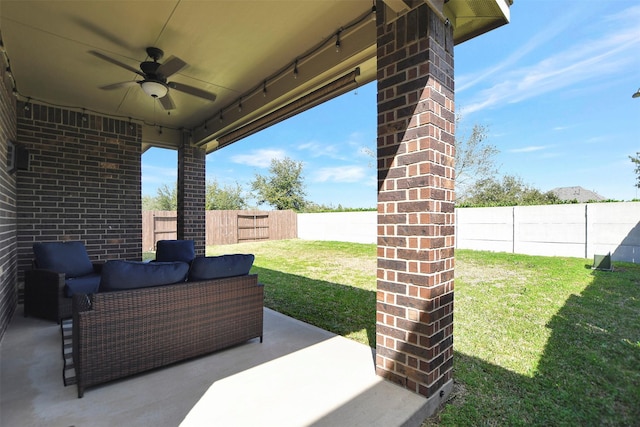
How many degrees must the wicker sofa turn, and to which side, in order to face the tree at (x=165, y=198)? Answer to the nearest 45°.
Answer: approximately 45° to its right

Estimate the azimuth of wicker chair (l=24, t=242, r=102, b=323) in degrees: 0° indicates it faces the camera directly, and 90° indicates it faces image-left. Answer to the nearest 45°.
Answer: approximately 315°

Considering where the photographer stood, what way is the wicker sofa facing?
facing away from the viewer and to the left of the viewer

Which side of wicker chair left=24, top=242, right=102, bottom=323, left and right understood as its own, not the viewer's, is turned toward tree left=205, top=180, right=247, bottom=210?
left

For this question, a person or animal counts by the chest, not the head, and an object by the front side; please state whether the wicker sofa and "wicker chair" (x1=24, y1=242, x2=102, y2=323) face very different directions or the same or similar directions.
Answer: very different directions

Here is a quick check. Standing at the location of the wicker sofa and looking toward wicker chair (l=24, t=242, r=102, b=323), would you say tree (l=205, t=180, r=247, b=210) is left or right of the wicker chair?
right

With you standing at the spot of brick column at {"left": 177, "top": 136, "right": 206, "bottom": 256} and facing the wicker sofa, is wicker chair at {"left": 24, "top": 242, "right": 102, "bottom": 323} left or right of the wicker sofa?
right

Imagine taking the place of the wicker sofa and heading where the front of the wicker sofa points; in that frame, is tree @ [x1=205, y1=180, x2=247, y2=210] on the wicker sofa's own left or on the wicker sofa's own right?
on the wicker sofa's own right
